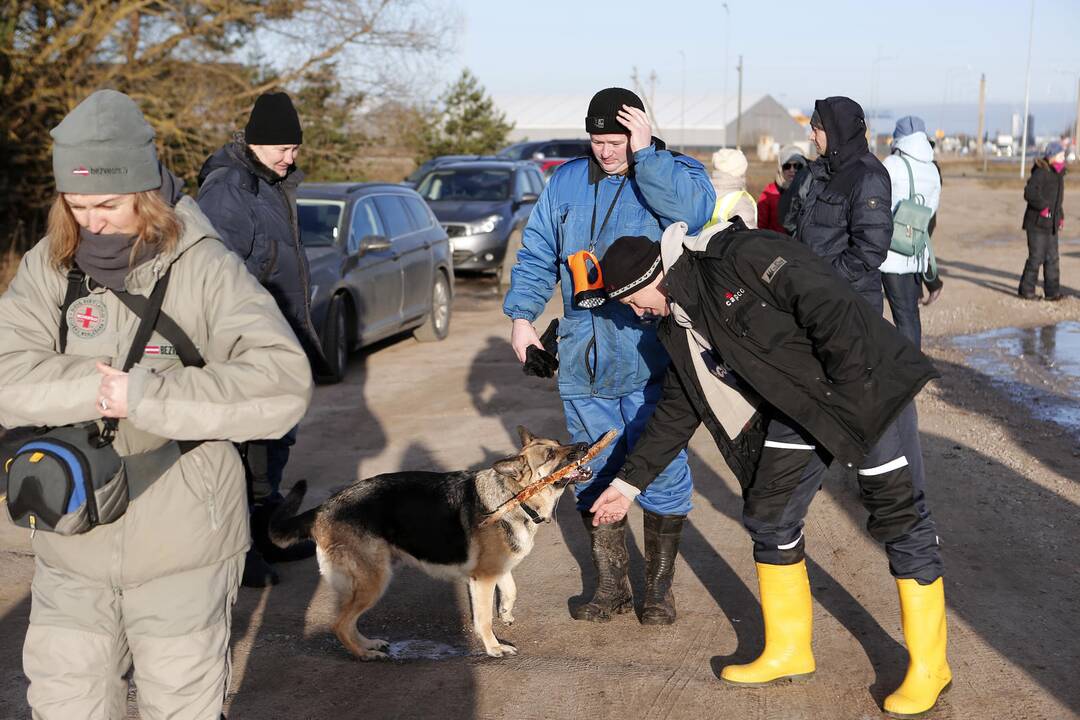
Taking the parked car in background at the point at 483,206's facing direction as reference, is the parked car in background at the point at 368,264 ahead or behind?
ahead

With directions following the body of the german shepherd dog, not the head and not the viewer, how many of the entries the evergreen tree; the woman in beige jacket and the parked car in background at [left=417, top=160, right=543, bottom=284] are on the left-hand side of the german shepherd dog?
2

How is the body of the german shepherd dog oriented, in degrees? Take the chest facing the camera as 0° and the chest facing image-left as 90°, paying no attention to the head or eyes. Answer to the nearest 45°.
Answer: approximately 270°

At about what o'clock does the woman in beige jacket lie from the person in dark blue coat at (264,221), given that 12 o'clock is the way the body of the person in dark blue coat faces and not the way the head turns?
The woman in beige jacket is roughly at 2 o'clock from the person in dark blue coat.

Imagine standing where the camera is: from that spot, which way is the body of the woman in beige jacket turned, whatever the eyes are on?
toward the camera

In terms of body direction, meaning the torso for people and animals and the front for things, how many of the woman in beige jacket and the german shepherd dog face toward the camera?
1

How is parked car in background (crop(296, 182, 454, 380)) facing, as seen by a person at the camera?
facing the viewer and to the left of the viewer

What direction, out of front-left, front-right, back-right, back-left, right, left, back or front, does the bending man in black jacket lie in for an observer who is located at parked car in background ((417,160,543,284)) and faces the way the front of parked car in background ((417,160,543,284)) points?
front-left

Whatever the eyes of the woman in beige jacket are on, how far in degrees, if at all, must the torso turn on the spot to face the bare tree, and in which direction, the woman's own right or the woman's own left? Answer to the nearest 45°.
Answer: approximately 180°

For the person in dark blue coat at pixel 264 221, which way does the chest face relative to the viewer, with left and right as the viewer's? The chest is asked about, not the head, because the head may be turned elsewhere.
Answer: facing the viewer and to the right of the viewer

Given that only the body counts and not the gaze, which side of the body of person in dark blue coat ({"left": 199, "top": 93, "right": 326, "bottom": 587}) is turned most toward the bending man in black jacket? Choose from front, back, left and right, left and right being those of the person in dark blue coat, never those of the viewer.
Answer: front

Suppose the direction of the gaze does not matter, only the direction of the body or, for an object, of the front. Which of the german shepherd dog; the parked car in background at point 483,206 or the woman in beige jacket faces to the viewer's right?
the german shepherd dog

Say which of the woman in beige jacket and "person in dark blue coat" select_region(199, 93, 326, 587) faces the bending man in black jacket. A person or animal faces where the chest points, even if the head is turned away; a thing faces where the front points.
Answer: the person in dark blue coat

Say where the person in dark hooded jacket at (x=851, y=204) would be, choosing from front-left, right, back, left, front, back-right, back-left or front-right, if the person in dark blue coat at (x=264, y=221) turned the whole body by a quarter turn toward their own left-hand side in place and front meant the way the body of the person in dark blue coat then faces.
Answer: front-right
